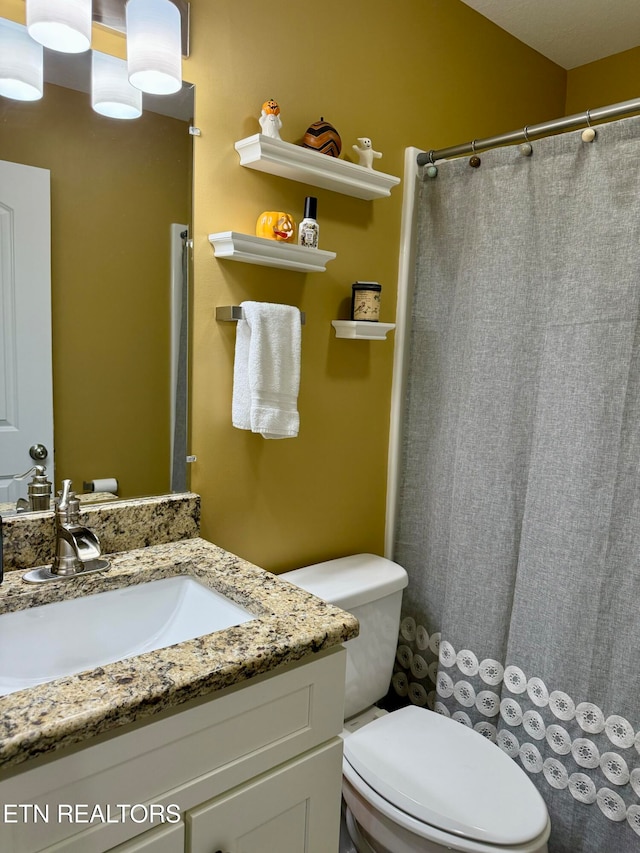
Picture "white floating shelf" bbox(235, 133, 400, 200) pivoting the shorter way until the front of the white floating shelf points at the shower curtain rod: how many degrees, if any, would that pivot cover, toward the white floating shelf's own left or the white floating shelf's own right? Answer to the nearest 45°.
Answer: approximately 45° to the white floating shelf's own left

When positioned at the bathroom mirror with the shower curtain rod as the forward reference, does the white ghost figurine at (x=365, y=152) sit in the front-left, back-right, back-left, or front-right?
front-left

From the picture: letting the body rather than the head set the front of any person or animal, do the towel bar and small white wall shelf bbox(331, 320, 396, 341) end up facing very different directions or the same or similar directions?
same or similar directions

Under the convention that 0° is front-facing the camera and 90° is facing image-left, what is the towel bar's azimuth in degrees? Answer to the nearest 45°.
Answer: approximately 315°

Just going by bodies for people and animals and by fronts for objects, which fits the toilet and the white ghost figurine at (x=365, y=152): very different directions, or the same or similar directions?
same or similar directions

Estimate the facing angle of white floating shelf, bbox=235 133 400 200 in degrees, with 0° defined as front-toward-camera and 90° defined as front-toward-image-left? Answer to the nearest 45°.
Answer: approximately 315°

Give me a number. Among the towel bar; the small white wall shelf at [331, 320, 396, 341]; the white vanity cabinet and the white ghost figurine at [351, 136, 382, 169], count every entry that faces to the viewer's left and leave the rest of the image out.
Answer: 0

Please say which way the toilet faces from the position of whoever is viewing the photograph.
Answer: facing the viewer and to the right of the viewer

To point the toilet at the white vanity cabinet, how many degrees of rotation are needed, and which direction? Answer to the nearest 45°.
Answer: approximately 90° to its right
